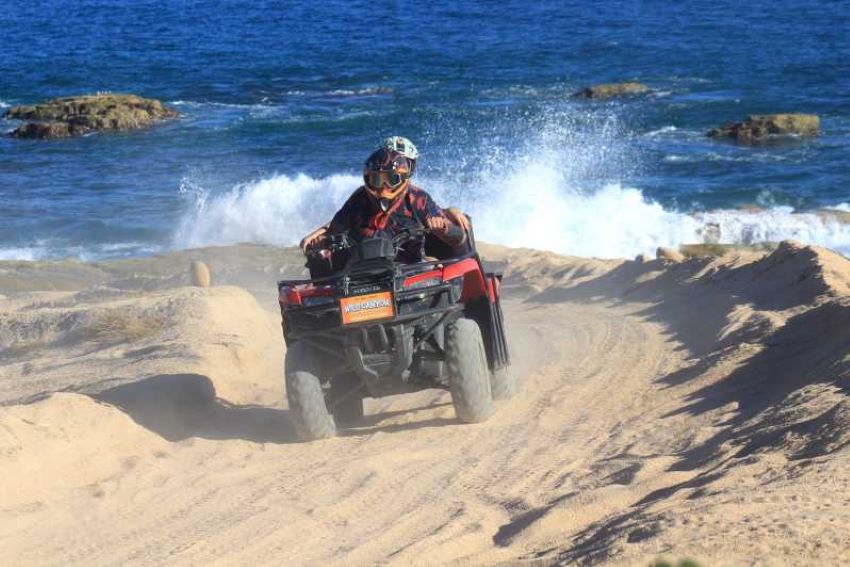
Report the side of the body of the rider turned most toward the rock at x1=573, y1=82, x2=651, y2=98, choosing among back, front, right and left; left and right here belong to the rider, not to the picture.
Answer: back

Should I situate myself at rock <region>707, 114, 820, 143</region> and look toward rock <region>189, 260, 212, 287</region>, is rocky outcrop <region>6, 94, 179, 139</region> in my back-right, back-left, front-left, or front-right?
front-right

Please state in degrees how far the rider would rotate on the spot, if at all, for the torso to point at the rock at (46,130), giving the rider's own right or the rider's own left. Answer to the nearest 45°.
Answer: approximately 180°

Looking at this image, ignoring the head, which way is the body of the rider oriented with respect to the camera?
toward the camera

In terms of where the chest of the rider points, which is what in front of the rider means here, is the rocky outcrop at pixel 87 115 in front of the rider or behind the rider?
behind

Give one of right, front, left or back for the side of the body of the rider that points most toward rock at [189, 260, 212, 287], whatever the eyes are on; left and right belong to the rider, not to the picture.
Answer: back
